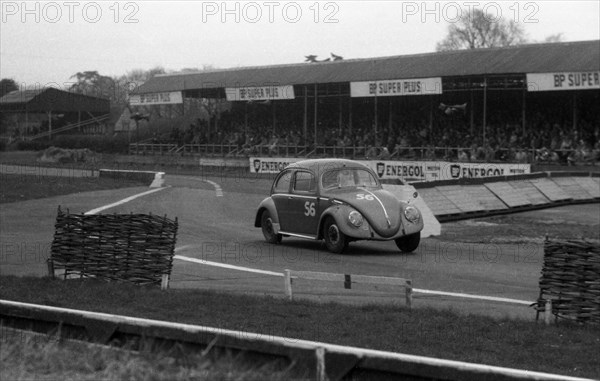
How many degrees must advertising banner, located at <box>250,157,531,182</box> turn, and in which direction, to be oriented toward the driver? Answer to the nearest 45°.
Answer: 0° — it already faces them

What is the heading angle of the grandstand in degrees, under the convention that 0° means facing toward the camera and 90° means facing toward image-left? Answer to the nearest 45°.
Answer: approximately 45°

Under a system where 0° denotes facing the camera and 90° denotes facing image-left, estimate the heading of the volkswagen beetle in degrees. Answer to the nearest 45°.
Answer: approximately 315°

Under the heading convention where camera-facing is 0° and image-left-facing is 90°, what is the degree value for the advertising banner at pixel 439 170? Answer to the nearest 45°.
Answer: approximately 0°

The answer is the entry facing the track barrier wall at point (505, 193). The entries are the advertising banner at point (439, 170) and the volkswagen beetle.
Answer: the advertising banner

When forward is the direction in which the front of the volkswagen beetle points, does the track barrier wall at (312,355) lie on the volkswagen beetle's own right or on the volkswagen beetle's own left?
on the volkswagen beetle's own right

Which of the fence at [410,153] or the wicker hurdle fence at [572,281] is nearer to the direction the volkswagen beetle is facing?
the wicker hurdle fence

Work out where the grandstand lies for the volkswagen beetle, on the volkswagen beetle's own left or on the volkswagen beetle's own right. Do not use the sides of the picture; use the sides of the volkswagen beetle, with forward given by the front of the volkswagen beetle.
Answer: on the volkswagen beetle's own left

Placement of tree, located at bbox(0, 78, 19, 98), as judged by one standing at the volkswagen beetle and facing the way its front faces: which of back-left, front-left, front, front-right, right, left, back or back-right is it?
back

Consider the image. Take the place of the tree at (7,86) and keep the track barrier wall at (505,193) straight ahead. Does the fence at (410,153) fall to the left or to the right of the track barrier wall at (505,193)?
left

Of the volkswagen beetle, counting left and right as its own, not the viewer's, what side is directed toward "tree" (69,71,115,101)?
back
